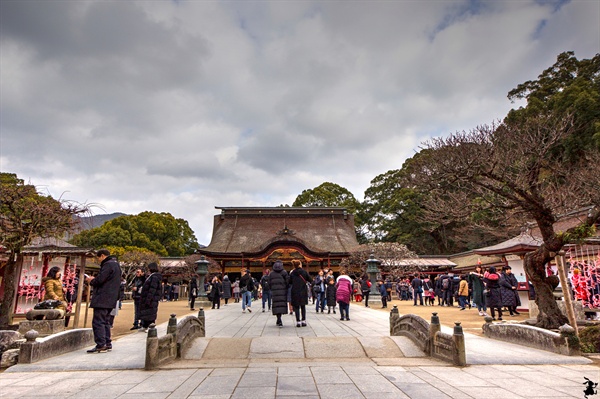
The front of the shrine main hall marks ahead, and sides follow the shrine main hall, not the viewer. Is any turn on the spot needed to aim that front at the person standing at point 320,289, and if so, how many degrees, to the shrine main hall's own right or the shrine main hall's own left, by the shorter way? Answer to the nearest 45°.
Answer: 0° — it already faces them

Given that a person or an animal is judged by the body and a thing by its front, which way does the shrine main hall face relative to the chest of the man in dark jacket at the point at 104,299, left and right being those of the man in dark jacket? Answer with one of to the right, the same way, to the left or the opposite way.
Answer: to the left

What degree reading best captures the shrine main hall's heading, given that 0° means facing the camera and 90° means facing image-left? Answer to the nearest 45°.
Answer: approximately 0°

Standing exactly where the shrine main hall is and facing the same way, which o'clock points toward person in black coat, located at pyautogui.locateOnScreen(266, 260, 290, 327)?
The person in black coat is roughly at 12 o'clock from the shrine main hall.

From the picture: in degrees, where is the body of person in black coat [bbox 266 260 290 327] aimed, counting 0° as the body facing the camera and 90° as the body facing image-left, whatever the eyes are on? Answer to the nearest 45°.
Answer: approximately 180°

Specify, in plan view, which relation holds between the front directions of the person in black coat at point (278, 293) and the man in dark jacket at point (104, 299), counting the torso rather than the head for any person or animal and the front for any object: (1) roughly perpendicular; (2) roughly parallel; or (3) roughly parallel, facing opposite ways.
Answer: roughly perpendicular

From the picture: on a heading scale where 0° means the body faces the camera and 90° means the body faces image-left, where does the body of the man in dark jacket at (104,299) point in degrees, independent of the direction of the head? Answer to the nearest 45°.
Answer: approximately 90°

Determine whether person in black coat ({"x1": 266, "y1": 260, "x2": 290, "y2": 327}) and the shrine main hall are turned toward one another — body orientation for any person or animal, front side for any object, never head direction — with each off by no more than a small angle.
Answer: yes

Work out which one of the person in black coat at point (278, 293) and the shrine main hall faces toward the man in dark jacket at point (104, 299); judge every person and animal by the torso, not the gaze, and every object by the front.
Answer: the shrine main hall

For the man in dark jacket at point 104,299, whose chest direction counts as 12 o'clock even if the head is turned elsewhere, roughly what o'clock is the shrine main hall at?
The shrine main hall is roughly at 4 o'clock from the man in dark jacket.
